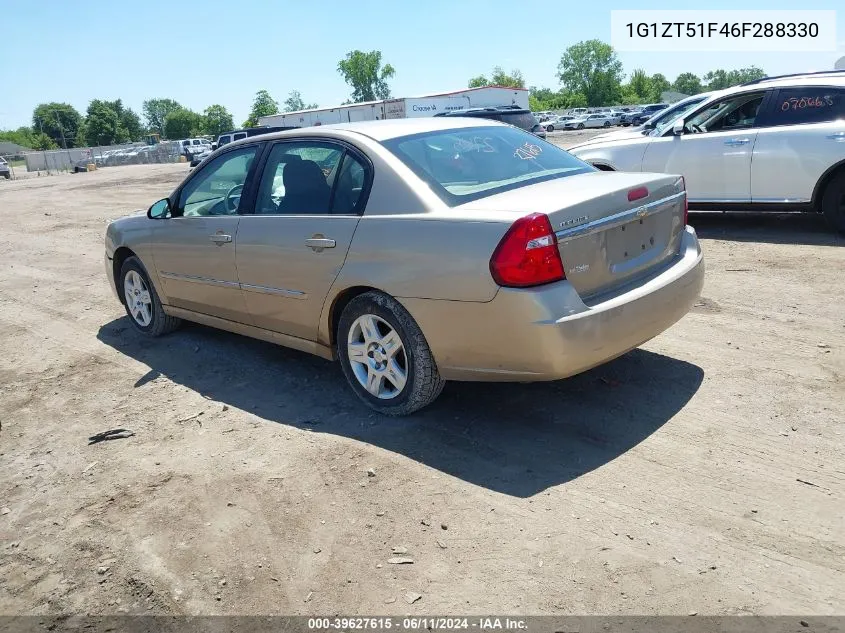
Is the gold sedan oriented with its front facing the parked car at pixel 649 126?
no

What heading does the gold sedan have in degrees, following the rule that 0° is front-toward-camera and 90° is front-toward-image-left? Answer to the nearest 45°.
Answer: approximately 135°

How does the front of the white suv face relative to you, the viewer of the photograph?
facing to the left of the viewer

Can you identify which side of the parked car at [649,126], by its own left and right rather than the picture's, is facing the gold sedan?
left

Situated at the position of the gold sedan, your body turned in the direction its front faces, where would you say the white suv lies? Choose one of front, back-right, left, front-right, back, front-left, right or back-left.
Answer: right

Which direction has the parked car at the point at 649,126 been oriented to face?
to the viewer's left

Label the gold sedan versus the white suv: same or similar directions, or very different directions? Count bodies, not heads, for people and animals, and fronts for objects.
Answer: same or similar directions
